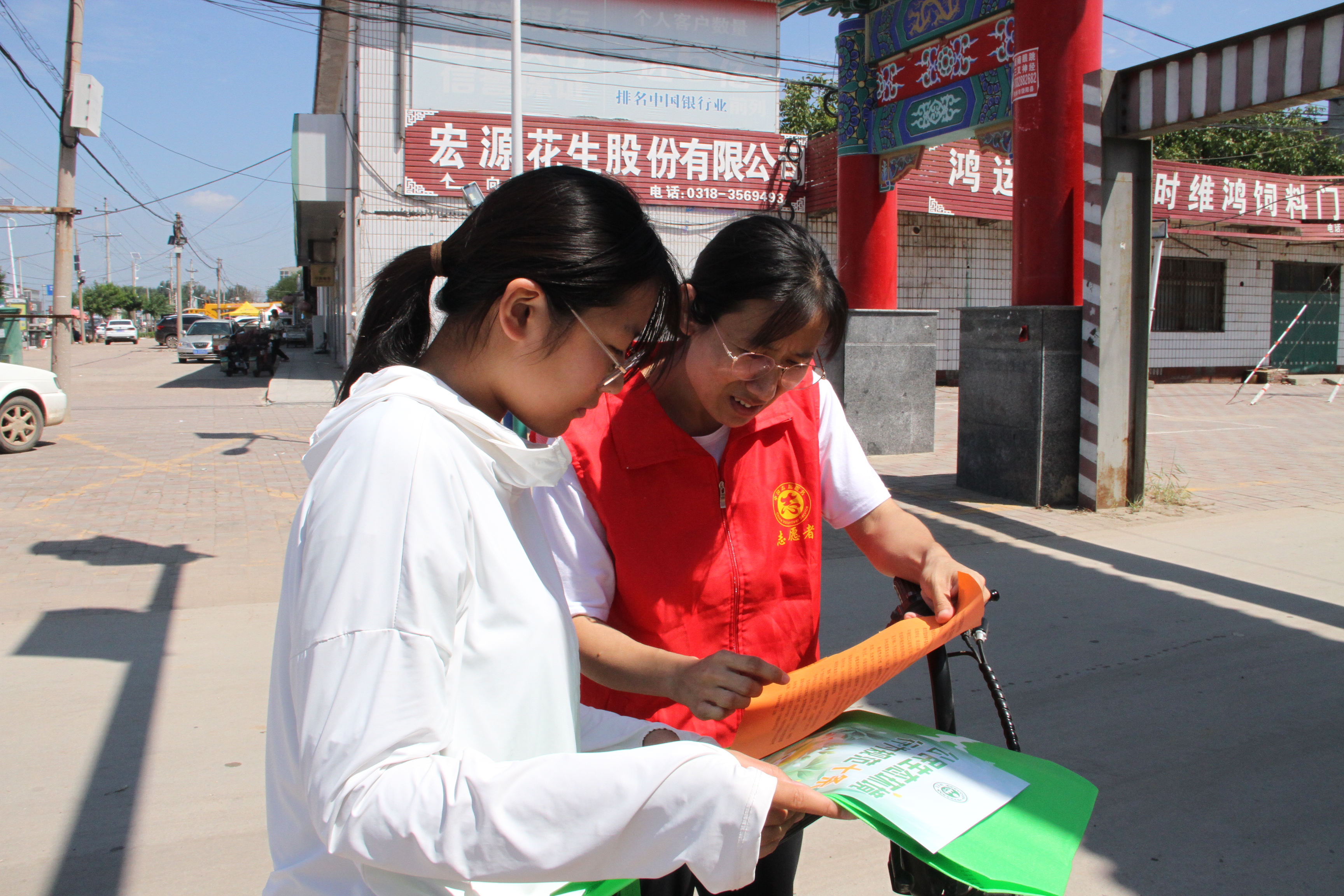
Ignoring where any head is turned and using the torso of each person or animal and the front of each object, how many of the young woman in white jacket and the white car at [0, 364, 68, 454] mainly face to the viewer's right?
2

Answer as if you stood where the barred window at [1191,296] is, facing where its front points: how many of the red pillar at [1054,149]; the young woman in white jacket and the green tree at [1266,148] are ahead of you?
2

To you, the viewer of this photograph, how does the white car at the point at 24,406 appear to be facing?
facing to the right of the viewer

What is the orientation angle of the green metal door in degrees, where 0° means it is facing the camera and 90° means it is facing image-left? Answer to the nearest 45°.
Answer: approximately 0°

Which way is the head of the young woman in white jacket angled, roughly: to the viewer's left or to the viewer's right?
to the viewer's right
